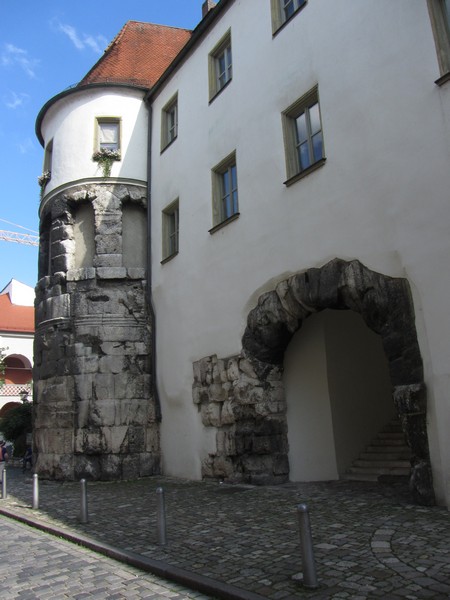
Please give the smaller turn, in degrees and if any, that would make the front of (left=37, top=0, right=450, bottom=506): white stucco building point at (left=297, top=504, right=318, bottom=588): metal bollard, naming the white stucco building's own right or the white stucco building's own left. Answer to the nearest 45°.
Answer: approximately 45° to the white stucco building's own left

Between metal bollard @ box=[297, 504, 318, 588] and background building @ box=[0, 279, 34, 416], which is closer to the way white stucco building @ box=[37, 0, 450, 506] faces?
the metal bollard

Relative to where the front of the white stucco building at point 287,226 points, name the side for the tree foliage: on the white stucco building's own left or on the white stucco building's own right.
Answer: on the white stucco building's own right

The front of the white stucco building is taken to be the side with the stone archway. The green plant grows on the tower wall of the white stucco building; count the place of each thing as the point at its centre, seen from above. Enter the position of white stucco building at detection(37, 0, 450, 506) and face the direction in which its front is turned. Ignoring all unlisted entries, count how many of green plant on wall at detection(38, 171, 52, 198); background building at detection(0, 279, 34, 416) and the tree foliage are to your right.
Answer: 3

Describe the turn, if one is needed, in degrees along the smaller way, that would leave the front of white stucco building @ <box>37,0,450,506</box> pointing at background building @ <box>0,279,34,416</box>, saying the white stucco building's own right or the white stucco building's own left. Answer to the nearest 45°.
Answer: approximately 90° to the white stucco building's own right

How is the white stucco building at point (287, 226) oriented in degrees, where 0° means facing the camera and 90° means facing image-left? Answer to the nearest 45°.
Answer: approximately 45°
